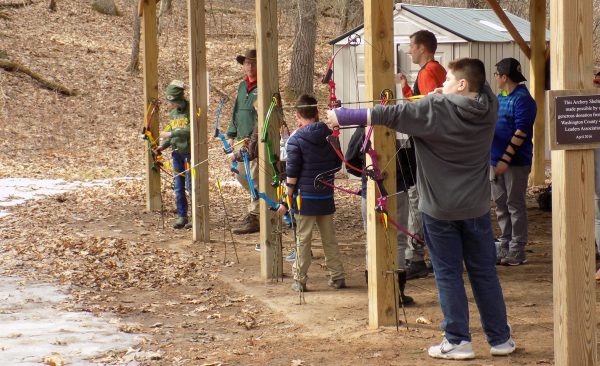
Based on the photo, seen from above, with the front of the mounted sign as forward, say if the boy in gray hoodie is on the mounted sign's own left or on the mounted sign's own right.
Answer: on the mounted sign's own right

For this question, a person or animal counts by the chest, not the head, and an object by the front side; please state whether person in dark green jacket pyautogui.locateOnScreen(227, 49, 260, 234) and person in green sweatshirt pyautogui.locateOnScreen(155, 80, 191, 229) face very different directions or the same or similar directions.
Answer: same or similar directions

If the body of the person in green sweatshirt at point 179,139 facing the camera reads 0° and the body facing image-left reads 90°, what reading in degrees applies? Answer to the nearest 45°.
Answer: approximately 45°

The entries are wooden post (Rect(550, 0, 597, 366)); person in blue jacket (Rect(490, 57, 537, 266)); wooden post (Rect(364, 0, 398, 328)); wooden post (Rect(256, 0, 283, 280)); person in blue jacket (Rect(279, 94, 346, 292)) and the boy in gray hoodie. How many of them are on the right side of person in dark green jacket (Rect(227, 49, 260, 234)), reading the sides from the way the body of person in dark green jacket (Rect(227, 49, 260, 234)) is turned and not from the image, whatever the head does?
0

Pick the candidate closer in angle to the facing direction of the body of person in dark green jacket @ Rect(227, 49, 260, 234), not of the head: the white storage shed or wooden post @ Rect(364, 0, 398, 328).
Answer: the wooden post

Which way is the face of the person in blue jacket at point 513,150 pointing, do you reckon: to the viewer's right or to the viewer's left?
to the viewer's left

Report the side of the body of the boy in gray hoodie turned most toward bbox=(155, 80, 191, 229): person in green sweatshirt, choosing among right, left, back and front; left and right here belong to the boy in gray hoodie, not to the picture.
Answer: front

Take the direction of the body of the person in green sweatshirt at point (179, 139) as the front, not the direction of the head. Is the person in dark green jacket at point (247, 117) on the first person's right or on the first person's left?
on the first person's left

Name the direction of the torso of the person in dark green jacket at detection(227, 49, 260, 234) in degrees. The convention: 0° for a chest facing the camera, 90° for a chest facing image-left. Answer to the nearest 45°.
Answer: approximately 45°

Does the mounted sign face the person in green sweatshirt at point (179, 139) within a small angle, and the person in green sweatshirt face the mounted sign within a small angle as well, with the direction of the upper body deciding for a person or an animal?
no

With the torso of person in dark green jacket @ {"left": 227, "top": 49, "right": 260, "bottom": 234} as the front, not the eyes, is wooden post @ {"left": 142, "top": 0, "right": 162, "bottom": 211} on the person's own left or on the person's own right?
on the person's own right

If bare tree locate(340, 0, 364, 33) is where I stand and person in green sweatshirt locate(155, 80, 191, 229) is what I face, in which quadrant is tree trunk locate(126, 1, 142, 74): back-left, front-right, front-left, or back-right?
front-right

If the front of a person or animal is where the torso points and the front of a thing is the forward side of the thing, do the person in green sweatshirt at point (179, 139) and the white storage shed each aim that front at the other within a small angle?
no

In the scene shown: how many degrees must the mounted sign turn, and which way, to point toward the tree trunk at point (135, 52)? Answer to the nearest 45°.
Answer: approximately 135° to its right

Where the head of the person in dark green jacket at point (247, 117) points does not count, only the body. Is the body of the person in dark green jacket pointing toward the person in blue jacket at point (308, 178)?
no

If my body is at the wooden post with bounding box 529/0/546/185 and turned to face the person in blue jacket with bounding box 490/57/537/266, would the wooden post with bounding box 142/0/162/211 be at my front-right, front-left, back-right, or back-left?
front-right
